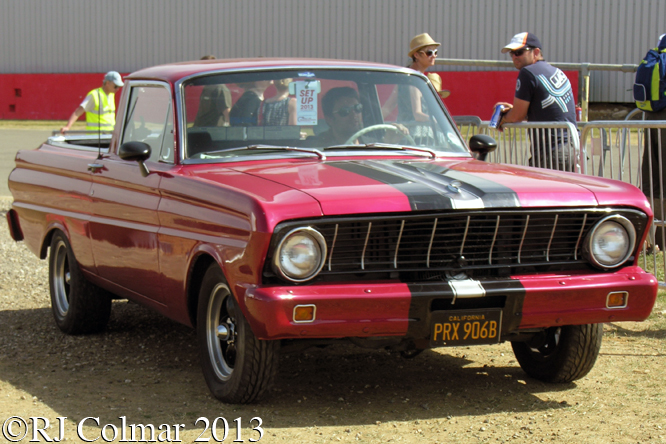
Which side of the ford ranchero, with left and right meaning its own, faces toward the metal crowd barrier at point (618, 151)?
left

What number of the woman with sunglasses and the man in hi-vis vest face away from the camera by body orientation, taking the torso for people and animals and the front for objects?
0

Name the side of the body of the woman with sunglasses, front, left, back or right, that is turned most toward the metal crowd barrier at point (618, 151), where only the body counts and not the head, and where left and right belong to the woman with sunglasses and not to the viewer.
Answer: left

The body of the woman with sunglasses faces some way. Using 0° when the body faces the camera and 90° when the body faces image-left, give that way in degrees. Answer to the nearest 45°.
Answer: approximately 315°

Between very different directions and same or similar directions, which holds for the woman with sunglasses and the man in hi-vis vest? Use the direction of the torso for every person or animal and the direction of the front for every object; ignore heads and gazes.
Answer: same or similar directions

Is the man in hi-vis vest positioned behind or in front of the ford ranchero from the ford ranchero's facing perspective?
behind

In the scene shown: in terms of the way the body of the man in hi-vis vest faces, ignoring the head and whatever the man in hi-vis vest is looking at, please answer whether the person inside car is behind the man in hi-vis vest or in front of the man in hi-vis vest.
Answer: in front

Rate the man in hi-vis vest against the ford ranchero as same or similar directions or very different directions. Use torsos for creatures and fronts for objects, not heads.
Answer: same or similar directions

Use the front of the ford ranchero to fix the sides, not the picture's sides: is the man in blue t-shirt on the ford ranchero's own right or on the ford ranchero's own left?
on the ford ranchero's own left

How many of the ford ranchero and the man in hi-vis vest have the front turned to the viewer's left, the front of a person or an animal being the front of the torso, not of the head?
0
